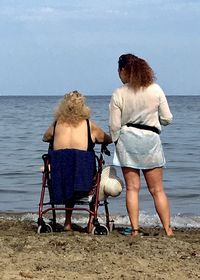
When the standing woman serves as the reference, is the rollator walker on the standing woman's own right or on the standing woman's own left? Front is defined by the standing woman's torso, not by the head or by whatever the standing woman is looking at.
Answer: on the standing woman's own left

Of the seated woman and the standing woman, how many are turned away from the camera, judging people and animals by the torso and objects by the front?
2

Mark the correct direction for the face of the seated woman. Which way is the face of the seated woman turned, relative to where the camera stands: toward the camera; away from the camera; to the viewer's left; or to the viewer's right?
away from the camera

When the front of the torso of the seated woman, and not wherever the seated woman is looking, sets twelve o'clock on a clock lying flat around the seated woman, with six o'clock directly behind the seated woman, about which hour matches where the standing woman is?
The standing woman is roughly at 4 o'clock from the seated woman.

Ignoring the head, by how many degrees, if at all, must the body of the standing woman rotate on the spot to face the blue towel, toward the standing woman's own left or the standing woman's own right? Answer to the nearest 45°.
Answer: approximately 90° to the standing woman's own left

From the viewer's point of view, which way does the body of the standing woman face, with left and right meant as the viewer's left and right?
facing away from the viewer

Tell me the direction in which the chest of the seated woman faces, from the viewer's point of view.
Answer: away from the camera

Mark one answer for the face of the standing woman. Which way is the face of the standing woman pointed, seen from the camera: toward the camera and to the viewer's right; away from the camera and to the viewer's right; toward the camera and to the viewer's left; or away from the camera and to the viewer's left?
away from the camera and to the viewer's left
